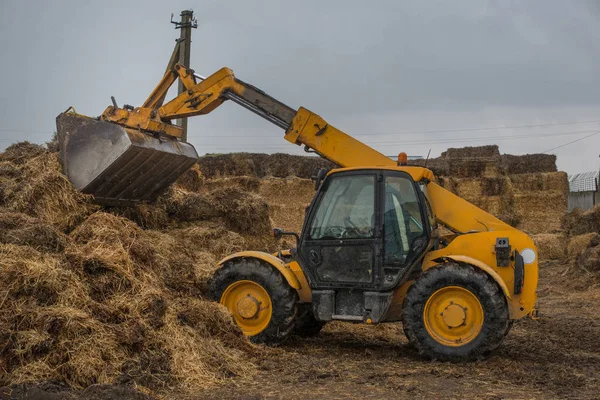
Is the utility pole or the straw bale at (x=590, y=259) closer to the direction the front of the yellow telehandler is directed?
the utility pole

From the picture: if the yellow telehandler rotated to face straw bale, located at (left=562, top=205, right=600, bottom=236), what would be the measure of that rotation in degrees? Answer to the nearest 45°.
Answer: approximately 135° to its right

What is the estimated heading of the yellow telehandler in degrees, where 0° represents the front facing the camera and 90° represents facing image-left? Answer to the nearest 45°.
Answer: approximately 90°

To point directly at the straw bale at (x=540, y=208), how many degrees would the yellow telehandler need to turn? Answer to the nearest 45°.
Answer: approximately 135° to its right

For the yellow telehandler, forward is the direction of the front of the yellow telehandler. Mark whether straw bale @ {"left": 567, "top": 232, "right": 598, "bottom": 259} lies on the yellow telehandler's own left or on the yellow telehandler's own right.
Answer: on the yellow telehandler's own right

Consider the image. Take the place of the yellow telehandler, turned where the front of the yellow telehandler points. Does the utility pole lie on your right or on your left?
on your right

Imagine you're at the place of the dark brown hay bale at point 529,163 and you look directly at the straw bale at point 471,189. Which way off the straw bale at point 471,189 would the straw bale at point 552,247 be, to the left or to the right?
left

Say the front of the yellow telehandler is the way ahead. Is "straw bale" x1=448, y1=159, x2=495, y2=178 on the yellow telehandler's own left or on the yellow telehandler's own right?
on the yellow telehandler's own right

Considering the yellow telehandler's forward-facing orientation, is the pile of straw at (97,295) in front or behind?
in front

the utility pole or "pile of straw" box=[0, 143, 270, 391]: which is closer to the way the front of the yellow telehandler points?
the pile of straw

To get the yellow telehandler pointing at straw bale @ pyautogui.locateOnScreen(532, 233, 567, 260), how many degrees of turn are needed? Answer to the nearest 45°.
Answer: approximately 135° to its right
